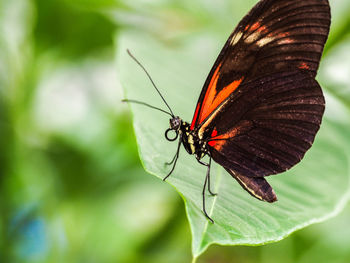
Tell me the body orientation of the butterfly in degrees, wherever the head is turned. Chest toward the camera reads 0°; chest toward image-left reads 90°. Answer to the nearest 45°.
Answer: approximately 90°
